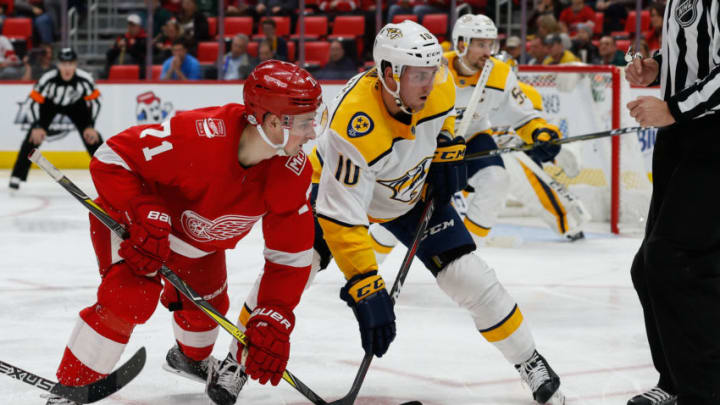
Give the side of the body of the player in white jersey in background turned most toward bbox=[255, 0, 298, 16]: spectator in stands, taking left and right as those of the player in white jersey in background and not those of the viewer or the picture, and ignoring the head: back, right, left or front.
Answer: back

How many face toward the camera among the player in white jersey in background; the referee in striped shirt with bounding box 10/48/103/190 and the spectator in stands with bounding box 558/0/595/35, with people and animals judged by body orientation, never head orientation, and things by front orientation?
3

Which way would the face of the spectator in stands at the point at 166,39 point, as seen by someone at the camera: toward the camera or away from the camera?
toward the camera

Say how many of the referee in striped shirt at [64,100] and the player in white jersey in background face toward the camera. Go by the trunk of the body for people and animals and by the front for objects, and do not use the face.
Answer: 2

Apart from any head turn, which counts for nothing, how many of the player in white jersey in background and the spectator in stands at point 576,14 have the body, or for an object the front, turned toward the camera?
2

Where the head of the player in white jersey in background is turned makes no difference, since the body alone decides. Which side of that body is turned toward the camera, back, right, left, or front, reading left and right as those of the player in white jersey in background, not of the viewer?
front

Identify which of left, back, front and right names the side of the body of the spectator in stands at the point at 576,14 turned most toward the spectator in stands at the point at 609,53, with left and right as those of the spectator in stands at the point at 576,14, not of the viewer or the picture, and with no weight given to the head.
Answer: front

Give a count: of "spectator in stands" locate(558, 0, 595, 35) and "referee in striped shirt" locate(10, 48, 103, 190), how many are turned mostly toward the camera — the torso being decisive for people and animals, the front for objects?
2

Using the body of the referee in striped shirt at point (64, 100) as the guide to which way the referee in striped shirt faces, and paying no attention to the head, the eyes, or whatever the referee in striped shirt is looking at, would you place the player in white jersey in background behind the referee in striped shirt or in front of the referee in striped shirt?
in front

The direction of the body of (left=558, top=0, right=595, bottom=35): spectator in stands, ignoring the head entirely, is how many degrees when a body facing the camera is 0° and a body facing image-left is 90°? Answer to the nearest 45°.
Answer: approximately 0°

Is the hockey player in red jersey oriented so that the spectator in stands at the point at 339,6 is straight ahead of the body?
no

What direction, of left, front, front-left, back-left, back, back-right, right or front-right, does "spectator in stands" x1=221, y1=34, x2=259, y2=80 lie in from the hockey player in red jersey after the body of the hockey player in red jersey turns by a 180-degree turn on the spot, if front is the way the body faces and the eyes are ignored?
front-right

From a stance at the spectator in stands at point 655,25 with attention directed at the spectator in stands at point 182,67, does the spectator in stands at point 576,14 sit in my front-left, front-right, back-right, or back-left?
front-right

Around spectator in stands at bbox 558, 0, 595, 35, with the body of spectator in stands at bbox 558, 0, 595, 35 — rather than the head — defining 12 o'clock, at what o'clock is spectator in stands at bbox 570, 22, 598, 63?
spectator in stands at bbox 570, 22, 598, 63 is roughly at 12 o'clock from spectator in stands at bbox 558, 0, 595, 35.

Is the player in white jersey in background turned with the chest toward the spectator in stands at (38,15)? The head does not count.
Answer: no

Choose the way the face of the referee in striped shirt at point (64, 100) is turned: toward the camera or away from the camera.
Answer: toward the camera

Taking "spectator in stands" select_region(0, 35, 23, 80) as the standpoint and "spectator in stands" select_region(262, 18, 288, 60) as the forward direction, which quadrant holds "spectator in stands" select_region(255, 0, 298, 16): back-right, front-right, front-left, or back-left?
front-left
